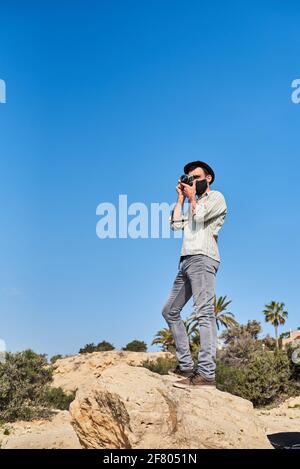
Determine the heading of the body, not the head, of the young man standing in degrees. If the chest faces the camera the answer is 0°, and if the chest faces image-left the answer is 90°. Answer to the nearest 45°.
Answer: approximately 45°

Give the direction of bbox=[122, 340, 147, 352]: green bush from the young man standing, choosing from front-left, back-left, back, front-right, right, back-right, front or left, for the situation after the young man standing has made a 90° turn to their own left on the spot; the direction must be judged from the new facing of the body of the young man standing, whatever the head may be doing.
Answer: back-left

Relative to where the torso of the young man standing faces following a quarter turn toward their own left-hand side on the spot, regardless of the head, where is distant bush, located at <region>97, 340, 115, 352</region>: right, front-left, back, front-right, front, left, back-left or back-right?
back-left

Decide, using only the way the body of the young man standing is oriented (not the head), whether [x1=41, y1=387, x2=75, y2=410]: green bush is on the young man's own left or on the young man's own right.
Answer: on the young man's own right
